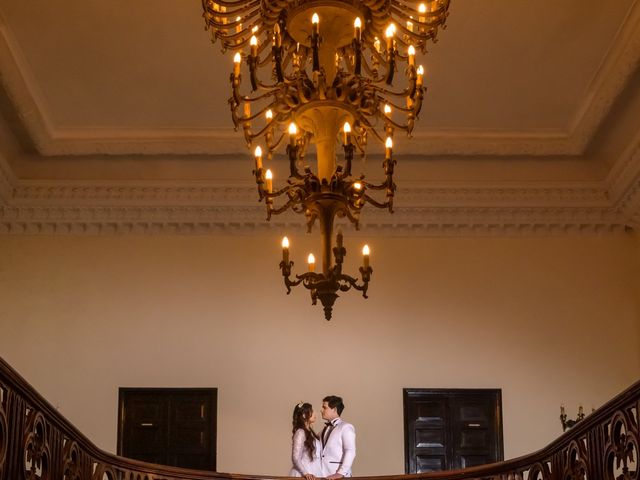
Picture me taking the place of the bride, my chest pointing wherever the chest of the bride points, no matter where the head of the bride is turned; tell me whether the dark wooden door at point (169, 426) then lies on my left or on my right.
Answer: on my left

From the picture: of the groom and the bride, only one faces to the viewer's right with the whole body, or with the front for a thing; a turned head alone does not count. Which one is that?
the bride

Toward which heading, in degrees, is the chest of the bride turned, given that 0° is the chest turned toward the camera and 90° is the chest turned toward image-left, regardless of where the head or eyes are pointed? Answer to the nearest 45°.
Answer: approximately 270°

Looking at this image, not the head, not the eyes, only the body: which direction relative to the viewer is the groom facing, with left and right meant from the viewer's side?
facing the viewer and to the left of the viewer

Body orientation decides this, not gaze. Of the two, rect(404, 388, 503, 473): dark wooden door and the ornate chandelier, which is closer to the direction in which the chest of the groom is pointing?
the ornate chandelier

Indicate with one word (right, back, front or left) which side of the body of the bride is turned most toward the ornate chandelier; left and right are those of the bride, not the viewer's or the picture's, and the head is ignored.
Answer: right

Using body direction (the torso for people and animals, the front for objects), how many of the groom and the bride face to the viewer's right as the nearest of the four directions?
1

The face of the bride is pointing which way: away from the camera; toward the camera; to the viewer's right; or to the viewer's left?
to the viewer's right

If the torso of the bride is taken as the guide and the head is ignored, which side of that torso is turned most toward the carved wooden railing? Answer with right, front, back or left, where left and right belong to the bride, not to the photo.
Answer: right
